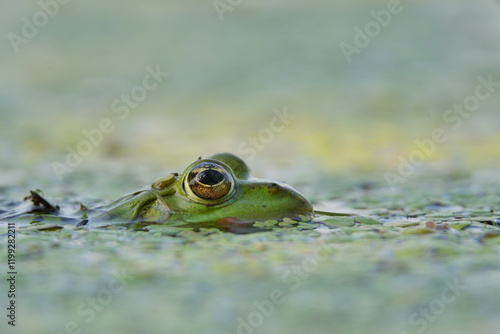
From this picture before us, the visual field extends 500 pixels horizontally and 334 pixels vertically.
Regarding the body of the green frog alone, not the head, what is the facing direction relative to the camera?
to the viewer's right
